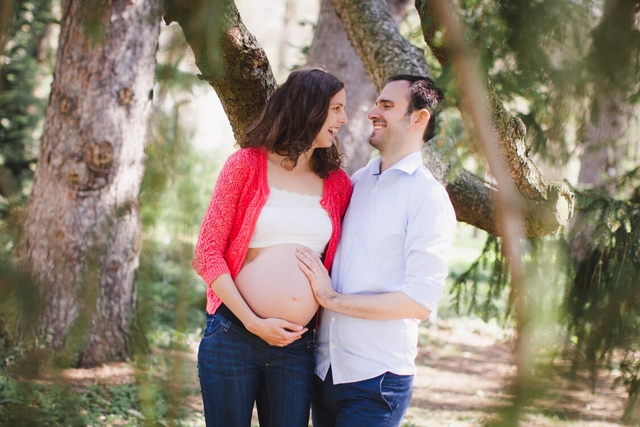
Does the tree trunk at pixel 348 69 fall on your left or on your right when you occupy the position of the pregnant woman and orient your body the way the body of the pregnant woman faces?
on your left

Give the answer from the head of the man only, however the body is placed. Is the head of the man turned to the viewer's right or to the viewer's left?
to the viewer's left

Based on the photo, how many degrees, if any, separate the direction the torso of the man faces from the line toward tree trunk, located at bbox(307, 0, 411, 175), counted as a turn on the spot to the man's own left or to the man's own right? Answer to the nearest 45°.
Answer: approximately 135° to the man's own right

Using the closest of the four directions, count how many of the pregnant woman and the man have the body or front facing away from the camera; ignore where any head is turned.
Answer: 0

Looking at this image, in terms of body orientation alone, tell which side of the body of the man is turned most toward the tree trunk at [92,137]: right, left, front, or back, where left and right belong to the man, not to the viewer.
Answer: right

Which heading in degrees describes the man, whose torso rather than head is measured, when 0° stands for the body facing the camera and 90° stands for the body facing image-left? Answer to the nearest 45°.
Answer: approximately 45°

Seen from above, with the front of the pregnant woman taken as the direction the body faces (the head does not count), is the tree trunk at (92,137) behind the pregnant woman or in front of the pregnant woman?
behind

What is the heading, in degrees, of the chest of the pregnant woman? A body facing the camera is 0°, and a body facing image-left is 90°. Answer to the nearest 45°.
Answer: approximately 315°

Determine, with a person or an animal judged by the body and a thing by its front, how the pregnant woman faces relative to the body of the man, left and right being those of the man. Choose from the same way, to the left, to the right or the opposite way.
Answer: to the left
